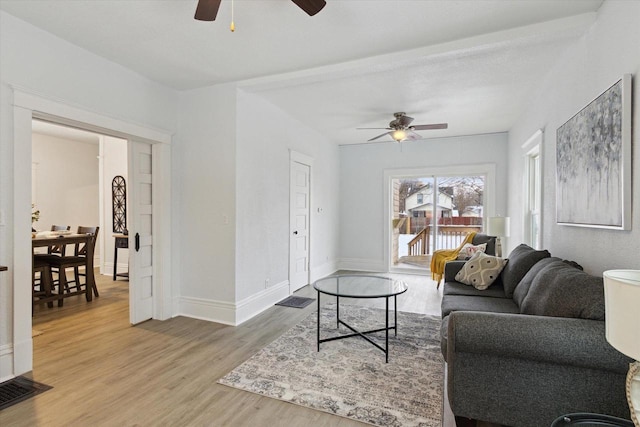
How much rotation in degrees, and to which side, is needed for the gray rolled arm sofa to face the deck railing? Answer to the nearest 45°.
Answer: approximately 90° to its right

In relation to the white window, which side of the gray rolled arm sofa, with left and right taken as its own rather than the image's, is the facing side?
right

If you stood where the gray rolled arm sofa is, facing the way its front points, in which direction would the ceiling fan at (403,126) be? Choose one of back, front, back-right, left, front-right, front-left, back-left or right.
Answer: front-right

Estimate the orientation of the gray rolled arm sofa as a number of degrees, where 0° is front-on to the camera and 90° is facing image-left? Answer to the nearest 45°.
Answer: approximately 90°

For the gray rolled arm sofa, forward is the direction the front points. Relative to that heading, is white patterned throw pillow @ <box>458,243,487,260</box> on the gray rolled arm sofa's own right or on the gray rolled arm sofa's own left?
on the gray rolled arm sofa's own right

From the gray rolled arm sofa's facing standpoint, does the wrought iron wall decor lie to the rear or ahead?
ahead

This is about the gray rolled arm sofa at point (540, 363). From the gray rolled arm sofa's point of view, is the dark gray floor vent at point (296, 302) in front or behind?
in front

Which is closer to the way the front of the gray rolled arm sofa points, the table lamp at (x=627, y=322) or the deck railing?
the deck railing

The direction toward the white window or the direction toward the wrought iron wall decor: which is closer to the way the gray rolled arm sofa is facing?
the wrought iron wall decor
